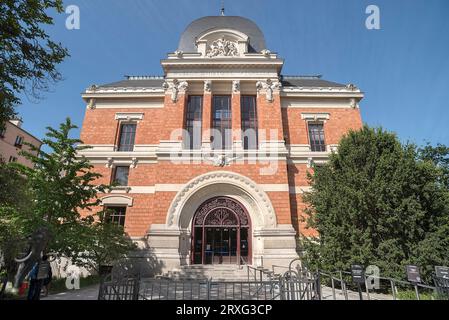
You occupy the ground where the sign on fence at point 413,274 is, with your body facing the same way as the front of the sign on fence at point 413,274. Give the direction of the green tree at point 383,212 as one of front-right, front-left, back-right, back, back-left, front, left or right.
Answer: back

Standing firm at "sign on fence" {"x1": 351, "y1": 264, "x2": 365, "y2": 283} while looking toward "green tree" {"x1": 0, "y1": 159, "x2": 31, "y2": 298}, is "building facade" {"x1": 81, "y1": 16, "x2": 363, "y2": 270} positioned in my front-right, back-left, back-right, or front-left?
front-right

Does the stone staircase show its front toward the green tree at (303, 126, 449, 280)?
no

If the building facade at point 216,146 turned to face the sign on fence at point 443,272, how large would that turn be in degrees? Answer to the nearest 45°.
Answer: approximately 45° to its left

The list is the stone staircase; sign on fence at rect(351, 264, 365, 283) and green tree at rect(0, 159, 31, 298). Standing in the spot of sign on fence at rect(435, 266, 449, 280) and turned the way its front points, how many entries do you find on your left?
0

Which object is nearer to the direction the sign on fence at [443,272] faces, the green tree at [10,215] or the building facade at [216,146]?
the green tree

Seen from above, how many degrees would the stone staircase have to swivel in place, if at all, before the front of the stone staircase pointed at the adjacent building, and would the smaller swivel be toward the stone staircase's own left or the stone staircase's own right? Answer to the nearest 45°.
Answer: approximately 135° to the stone staircase's own right

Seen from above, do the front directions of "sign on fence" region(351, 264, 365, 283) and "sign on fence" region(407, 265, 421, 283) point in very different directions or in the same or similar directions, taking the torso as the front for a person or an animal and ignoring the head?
same or similar directions

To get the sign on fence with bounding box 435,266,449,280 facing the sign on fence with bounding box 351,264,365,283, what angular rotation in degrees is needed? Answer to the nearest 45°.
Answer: approximately 45° to its right

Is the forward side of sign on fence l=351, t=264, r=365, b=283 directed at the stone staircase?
no

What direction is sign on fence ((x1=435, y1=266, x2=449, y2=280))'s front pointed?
toward the camera

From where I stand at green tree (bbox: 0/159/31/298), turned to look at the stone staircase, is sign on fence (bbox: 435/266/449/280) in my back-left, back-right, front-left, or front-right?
front-right

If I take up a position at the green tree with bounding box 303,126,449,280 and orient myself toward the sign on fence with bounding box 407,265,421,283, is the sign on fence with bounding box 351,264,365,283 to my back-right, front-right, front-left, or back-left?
front-right

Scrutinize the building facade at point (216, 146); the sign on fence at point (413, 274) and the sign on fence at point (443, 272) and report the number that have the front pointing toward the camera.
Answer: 3

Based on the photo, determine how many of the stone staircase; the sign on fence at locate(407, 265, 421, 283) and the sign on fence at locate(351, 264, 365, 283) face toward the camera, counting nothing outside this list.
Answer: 3

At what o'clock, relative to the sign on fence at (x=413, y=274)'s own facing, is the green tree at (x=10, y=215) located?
The green tree is roughly at 2 o'clock from the sign on fence.

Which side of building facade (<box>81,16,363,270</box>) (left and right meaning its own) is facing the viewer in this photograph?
front

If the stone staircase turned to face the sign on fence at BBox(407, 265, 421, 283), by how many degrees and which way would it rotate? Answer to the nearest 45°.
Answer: approximately 45° to its left

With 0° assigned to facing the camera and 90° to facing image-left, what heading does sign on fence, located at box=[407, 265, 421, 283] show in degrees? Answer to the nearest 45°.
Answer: approximately 0°

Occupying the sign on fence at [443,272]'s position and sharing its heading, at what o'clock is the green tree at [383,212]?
The green tree is roughly at 5 o'clock from the sign on fence.

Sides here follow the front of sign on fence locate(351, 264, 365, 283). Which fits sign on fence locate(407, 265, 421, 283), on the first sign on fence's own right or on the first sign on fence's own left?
on the first sign on fence's own left

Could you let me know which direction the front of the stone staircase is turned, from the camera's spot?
facing the viewer
